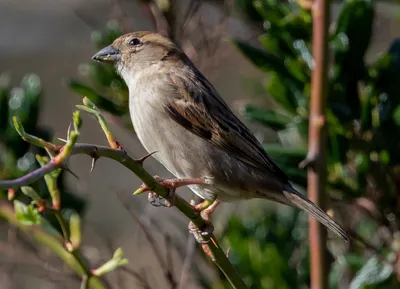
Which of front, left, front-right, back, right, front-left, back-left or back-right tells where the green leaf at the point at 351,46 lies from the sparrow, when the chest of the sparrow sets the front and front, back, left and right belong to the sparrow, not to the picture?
back

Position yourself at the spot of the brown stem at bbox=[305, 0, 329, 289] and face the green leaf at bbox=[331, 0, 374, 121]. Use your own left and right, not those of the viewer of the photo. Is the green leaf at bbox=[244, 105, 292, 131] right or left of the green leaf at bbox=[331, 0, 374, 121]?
left

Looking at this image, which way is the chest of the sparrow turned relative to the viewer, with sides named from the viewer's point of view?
facing to the left of the viewer

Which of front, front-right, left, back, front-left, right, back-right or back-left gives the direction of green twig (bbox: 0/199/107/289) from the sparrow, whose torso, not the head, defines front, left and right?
front-left
